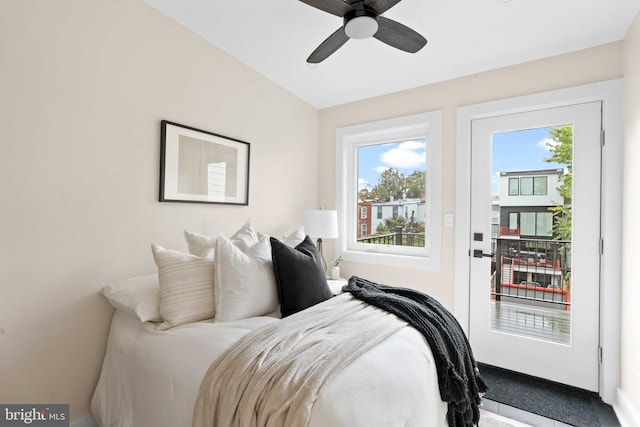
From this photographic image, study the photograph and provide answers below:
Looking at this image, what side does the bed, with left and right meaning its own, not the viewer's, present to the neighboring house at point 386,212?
left

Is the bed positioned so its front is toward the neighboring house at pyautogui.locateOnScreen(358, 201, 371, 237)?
no

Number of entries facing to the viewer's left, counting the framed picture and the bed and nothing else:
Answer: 0

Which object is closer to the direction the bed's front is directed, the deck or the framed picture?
the deck

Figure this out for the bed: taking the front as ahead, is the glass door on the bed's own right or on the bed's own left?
on the bed's own left

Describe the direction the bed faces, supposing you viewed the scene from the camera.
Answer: facing the viewer and to the right of the viewer

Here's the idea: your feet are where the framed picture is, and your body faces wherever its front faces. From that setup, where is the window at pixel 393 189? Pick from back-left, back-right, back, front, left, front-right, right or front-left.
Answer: front-left

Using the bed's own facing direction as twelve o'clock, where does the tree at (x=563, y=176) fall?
The tree is roughly at 10 o'clock from the bed.

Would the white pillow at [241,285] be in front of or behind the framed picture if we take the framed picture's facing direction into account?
in front

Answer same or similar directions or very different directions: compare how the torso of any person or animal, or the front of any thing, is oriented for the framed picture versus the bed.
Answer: same or similar directions

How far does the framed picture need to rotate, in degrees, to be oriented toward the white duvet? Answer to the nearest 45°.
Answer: approximately 45° to its right

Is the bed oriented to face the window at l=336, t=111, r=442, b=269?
no

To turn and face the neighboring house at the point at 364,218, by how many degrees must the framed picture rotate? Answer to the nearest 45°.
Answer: approximately 45° to its left

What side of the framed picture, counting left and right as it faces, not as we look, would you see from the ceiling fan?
front
